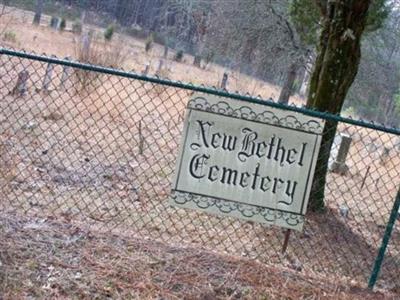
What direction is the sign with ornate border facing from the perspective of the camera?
toward the camera

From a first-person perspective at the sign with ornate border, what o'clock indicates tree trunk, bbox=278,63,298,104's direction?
The tree trunk is roughly at 6 o'clock from the sign with ornate border.

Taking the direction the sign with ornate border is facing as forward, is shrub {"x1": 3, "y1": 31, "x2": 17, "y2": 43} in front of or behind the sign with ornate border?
behind

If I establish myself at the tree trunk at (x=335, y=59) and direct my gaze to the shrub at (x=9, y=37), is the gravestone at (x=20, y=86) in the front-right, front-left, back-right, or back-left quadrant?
front-left

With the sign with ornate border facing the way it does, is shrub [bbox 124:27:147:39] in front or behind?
behind

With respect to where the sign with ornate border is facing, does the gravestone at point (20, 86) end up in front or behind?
behind

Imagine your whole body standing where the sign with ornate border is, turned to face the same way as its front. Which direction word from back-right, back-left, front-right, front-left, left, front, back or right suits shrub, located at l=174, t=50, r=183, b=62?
back
